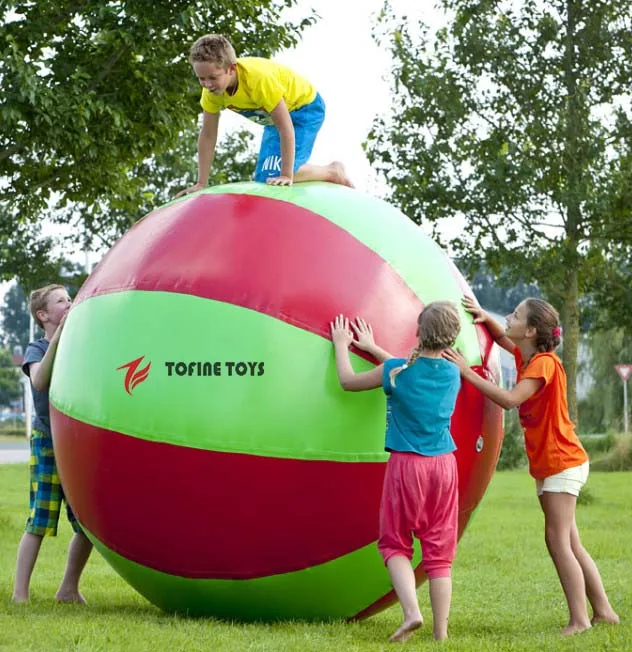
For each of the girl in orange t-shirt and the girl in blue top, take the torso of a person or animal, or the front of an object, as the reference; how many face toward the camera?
0

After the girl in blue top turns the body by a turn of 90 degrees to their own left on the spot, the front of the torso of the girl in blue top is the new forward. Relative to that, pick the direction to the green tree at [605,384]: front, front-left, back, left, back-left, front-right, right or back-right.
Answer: back-right

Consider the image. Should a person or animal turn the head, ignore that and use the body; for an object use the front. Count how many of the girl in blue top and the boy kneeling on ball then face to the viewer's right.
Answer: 0

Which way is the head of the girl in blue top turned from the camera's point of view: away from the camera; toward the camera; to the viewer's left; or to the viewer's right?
away from the camera

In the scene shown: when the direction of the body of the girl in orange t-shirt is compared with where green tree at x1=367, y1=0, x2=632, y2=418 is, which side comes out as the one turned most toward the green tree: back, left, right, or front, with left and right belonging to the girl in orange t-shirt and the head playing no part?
right

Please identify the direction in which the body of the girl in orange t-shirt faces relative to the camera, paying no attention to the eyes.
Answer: to the viewer's left

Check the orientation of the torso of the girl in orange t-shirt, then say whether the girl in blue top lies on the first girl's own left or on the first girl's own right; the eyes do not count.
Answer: on the first girl's own left

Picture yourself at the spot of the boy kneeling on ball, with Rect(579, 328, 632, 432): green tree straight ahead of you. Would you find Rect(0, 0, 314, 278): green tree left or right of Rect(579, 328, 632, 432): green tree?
left

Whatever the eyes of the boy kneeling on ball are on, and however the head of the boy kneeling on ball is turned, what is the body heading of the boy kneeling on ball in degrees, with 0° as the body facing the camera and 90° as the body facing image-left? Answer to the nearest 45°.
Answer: approximately 45°
